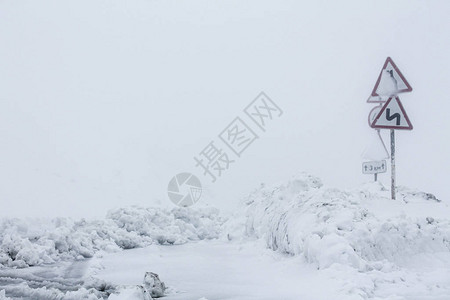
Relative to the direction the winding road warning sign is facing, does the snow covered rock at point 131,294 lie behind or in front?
in front

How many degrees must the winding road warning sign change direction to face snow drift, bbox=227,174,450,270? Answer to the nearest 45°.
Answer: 0° — it already faces it

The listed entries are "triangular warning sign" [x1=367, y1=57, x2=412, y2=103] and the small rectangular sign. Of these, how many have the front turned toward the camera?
2

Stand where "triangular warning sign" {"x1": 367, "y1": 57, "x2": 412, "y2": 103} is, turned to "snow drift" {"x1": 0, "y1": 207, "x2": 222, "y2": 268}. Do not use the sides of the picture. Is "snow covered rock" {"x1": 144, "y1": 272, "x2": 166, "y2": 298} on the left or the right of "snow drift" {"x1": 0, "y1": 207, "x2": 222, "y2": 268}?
left

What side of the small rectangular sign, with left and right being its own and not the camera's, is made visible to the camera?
front

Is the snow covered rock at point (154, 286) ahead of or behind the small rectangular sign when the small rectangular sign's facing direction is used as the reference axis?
ahead

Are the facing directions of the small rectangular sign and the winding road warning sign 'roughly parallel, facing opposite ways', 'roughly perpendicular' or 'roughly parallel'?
roughly parallel

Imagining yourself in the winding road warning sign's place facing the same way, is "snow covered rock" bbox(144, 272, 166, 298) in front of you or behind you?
in front

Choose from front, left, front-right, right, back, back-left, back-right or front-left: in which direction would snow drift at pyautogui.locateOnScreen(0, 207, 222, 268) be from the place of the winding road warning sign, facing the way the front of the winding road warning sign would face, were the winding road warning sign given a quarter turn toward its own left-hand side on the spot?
back

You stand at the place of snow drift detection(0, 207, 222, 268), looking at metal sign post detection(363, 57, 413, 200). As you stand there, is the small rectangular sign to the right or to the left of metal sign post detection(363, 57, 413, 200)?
left

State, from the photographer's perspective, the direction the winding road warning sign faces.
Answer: facing the viewer

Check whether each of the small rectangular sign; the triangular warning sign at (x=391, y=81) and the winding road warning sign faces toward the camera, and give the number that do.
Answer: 3

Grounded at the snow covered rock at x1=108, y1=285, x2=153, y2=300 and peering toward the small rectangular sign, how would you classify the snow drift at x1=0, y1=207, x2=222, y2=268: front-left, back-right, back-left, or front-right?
front-left

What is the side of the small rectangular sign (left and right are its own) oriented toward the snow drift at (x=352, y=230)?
front

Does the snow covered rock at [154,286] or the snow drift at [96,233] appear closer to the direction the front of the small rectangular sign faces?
the snow covered rock
